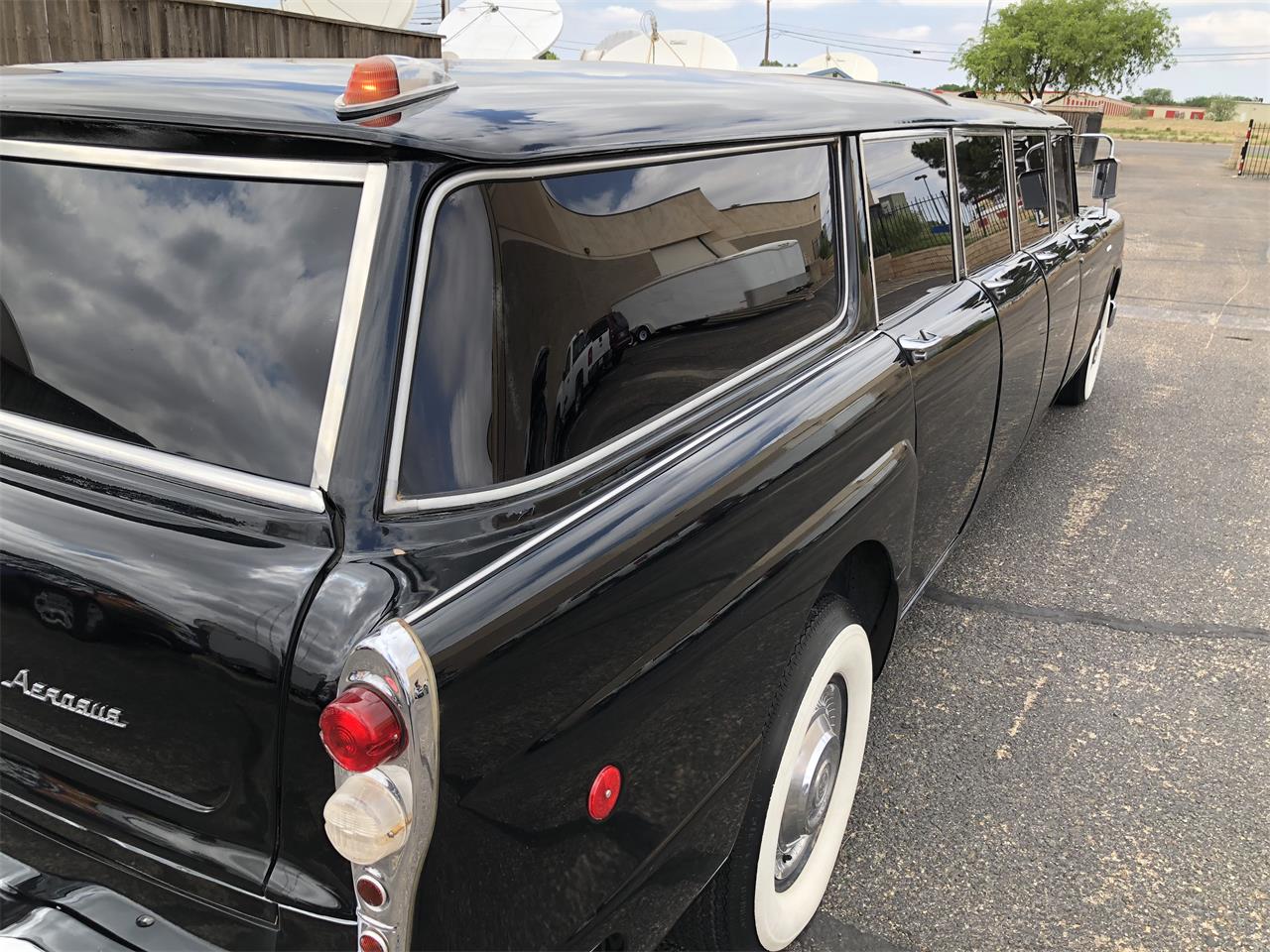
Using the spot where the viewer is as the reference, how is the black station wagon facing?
facing away from the viewer and to the right of the viewer

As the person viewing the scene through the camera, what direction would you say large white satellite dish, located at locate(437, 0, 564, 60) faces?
facing the viewer

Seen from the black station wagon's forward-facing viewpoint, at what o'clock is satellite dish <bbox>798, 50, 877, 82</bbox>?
The satellite dish is roughly at 11 o'clock from the black station wagon.

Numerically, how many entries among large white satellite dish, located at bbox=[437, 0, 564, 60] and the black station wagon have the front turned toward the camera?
1

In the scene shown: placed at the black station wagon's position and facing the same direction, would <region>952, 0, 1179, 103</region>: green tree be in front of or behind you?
in front

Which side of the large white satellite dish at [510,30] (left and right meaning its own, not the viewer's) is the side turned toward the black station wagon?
front

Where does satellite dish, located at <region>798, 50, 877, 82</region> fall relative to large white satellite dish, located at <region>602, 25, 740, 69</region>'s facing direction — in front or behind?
behind

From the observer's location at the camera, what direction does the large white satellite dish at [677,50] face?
facing the viewer and to the left of the viewer

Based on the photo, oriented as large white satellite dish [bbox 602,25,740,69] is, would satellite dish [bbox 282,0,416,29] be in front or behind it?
in front
